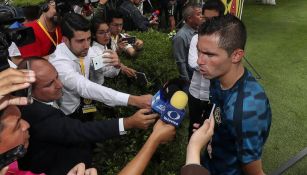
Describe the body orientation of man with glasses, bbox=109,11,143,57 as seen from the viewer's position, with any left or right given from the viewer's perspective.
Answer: facing the viewer and to the right of the viewer

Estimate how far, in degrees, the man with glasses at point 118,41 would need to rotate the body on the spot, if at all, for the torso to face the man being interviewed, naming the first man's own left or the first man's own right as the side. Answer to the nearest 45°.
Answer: approximately 45° to the first man's own right
